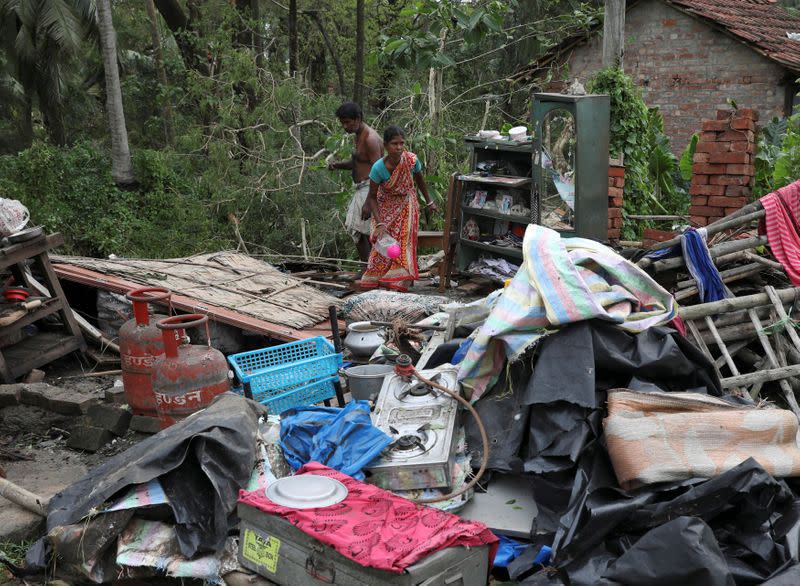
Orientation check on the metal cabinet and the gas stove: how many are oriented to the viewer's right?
0

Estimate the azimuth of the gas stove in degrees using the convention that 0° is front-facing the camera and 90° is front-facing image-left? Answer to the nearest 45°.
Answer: approximately 90°

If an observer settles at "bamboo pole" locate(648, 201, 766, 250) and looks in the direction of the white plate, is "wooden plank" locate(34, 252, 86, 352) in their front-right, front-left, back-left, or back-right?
front-right

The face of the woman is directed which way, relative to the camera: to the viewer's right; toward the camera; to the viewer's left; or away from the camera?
toward the camera

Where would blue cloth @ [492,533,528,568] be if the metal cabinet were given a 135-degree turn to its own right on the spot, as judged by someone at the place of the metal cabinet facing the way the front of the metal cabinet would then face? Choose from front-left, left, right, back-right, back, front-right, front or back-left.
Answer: back

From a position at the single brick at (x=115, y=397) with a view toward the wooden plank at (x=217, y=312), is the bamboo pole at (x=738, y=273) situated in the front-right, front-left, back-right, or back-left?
front-right

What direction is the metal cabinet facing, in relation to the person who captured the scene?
facing the viewer and to the left of the viewer

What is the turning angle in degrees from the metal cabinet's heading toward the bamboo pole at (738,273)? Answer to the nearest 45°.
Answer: approximately 90° to its left

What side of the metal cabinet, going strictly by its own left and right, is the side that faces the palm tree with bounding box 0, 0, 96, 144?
right

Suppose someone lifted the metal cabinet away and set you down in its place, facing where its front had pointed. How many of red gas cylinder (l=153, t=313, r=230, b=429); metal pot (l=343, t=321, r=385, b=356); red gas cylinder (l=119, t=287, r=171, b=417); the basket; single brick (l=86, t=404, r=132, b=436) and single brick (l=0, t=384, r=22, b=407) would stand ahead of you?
6

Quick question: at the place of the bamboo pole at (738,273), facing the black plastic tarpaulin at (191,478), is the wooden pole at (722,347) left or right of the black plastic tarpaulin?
left

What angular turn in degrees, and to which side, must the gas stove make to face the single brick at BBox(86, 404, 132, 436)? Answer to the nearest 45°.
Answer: approximately 45° to its right

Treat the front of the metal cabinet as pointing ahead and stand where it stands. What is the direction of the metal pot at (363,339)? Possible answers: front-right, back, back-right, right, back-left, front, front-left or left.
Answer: front
